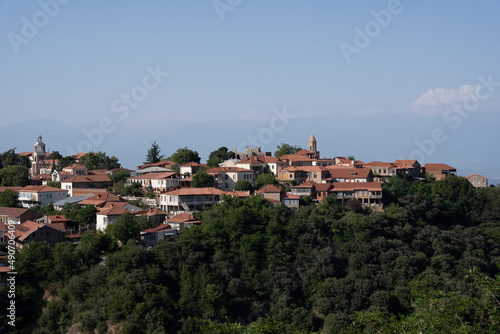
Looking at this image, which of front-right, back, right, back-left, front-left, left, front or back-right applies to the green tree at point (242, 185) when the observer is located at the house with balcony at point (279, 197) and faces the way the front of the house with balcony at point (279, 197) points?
back-right

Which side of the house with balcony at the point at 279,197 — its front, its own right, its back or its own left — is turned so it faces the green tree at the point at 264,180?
back

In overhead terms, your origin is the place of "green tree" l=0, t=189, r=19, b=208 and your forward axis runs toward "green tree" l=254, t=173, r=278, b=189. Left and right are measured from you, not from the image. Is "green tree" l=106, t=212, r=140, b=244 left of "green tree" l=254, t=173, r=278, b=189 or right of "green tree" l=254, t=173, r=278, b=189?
right

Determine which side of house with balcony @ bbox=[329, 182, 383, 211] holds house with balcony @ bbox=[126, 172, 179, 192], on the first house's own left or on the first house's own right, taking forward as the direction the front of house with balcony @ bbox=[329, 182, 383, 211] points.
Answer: on the first house's own right

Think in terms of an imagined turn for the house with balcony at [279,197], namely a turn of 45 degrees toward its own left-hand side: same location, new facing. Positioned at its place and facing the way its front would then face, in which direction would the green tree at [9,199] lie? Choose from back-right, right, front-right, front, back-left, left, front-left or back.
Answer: back-right

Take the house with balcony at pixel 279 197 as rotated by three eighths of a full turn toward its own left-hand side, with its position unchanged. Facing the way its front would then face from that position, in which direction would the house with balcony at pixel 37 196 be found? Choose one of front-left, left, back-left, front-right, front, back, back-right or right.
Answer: back-left

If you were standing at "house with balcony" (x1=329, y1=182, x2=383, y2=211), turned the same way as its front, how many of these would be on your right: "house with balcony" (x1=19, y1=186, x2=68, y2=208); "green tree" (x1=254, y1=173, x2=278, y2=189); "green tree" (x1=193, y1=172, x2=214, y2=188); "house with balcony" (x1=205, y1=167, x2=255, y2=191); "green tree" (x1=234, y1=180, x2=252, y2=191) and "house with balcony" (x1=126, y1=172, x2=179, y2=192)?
6

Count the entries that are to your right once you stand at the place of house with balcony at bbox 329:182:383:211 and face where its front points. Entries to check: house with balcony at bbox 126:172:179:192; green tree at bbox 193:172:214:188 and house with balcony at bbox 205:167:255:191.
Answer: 3

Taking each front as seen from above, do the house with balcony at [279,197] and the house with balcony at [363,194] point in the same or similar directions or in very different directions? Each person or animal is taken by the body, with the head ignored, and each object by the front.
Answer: same or similar directions

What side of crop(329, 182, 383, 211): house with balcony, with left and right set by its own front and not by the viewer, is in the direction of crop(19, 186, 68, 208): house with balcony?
right

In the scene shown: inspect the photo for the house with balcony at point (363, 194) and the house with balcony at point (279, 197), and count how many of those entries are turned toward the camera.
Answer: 2

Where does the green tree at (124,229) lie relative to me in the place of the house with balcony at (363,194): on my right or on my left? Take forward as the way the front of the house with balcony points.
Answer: on my right

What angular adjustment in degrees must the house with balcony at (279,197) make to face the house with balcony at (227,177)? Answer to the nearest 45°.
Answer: approximately 135° to its right

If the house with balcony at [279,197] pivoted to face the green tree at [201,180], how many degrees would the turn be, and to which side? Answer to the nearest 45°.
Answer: approximately 90° to its right

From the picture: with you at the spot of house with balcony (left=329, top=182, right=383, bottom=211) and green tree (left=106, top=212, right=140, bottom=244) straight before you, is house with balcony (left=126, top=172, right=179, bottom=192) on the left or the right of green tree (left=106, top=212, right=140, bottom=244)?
right

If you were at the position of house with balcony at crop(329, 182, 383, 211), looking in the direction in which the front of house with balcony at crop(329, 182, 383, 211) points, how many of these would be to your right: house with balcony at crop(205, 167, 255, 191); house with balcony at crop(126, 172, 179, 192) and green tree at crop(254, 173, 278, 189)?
3

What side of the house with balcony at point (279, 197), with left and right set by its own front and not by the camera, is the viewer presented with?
front

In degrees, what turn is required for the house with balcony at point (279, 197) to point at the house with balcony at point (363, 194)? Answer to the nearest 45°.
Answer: approximately 90° to its left

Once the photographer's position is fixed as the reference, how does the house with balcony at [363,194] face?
facing the viewer
